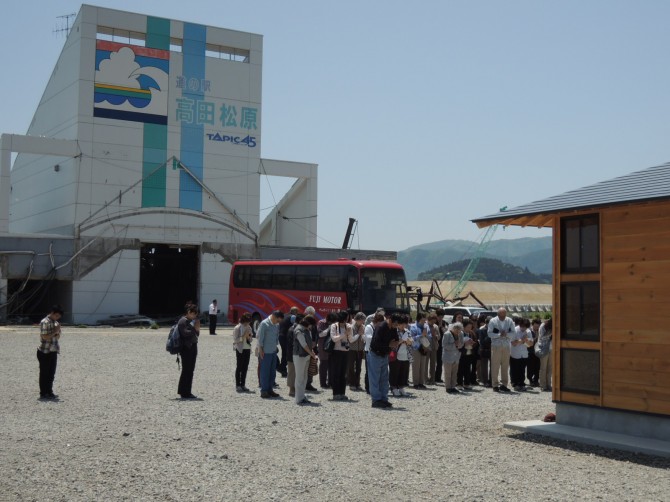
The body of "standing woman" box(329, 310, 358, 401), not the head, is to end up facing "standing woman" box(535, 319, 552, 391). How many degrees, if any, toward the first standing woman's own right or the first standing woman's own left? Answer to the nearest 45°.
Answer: approximately 90° to the first standing woman's own left

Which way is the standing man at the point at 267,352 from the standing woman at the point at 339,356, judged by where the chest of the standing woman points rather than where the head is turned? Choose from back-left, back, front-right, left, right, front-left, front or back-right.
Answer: back-right

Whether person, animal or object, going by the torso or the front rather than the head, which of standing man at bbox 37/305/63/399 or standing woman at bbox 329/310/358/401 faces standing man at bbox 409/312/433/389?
standing man at bbox 37/305/63/399

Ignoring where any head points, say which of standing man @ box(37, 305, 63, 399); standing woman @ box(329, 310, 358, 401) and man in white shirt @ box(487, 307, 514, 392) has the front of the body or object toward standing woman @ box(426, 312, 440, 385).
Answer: the standing man
